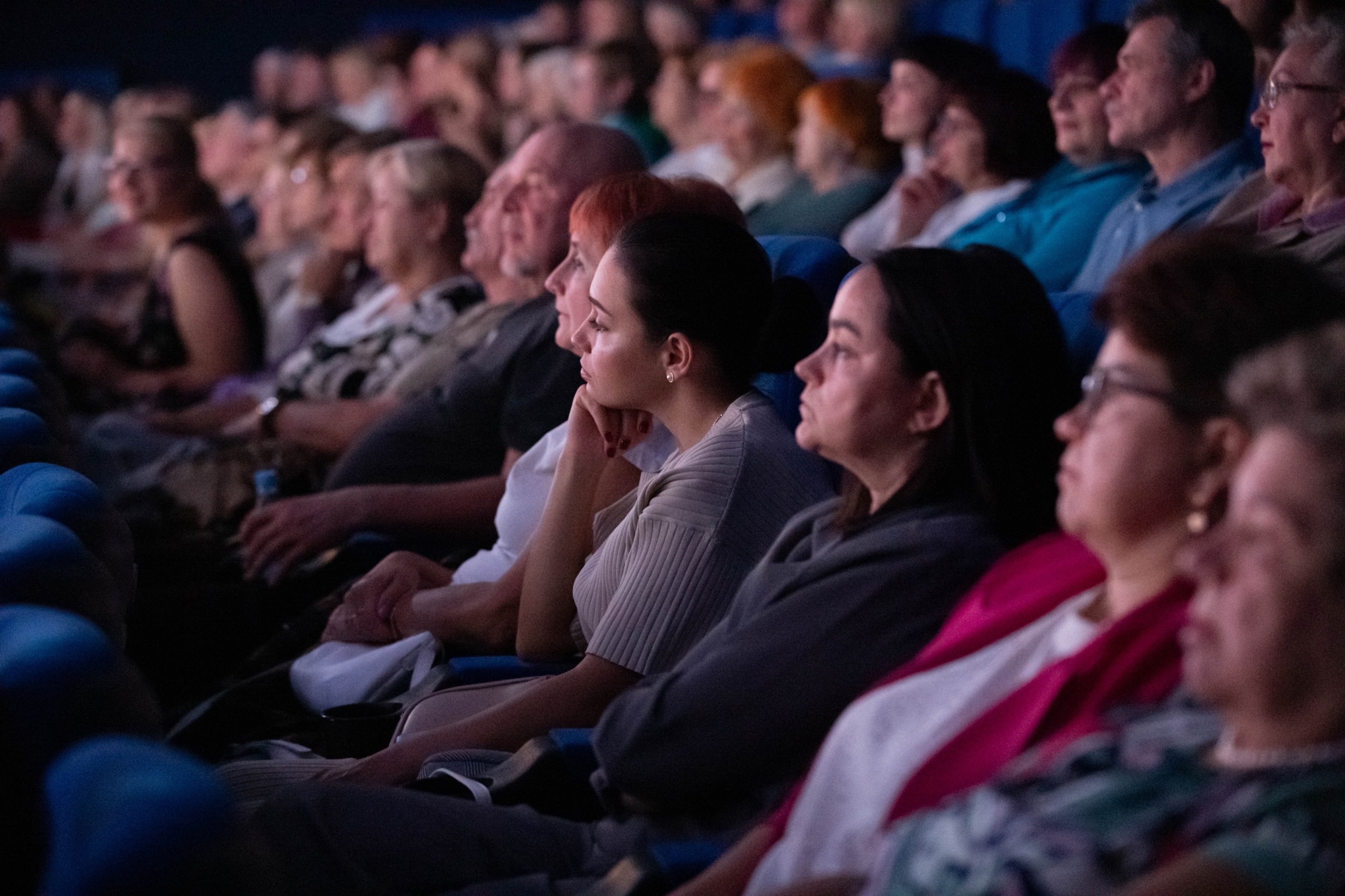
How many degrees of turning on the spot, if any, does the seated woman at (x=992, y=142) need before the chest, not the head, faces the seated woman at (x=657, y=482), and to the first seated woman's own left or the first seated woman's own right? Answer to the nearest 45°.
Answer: approximately 90° to the first seated woman's own left

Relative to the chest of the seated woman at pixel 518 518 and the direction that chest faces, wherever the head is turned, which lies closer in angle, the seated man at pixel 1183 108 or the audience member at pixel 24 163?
the audience member

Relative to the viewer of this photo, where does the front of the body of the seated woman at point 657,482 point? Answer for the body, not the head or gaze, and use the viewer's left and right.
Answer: facing to the left of the viewer

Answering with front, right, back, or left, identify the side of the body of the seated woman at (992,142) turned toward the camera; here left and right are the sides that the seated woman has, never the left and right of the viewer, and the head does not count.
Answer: left

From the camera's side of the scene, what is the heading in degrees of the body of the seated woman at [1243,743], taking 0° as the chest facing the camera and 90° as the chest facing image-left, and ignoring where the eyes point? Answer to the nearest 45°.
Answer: approximately 45°

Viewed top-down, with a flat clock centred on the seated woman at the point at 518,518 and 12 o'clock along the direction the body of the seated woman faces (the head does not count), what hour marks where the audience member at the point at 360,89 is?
The audience member is roughly at 3 o'clock from the seated woman.

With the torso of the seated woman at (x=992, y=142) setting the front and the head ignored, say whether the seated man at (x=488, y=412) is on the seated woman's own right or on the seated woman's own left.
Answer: on the seated woman's own left

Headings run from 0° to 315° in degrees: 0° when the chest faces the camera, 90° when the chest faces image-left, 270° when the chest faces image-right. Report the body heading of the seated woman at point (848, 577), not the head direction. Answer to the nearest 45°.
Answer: approximately 90°

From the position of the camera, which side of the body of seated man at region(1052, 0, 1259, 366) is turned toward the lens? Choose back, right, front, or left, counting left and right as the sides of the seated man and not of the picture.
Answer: left

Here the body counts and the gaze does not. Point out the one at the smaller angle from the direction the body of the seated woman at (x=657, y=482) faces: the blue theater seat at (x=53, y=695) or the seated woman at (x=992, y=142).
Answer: the blue theater seat

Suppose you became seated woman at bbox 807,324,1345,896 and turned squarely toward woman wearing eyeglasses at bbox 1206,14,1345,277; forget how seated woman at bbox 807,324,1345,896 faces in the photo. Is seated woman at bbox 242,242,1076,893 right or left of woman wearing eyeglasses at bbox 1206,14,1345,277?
left
